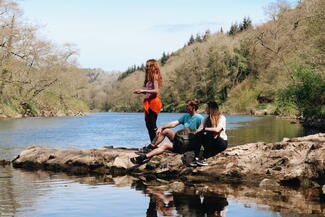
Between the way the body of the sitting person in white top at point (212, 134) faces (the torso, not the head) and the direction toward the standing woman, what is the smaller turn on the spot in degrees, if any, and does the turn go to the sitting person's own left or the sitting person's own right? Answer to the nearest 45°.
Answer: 0° — they already face them

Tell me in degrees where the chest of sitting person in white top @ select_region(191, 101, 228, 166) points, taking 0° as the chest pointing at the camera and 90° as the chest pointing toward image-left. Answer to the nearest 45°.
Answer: approximately 90°

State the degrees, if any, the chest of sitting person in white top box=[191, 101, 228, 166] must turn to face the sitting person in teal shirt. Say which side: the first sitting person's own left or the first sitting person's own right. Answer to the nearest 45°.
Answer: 0° — they already face them
